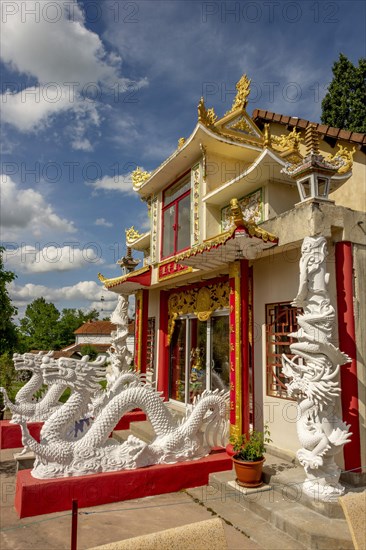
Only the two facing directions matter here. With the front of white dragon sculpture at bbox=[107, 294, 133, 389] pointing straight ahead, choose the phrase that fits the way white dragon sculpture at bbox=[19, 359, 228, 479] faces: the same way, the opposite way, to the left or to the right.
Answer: the same way

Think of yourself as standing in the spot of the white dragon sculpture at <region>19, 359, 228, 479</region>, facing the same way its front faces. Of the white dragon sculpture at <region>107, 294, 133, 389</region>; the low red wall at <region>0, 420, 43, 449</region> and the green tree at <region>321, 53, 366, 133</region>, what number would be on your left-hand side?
0

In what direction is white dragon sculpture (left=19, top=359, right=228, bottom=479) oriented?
to the viewer's left

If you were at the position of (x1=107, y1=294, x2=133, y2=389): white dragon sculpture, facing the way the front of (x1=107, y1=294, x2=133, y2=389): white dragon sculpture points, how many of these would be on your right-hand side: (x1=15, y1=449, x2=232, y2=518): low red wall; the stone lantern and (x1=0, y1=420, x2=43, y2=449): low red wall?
0

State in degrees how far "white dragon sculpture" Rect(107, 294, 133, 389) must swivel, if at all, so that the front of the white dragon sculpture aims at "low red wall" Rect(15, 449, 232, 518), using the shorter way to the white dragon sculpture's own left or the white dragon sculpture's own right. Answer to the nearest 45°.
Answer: approximately 90° to the white dragon sculpture's own left

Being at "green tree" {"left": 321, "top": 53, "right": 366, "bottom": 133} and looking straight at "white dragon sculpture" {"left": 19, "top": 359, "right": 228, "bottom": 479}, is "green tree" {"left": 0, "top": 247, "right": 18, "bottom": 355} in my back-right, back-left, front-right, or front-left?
front-right

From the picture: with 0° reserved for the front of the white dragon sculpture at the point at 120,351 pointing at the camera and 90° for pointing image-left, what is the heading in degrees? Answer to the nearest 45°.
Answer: approximately 90°

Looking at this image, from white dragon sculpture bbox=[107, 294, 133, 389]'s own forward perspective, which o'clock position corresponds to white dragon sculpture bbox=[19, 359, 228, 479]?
white dragon sculpture bbox=[19, 359, 228, 479] is roughly at 9 o'clock from white dragon sculpture bbox=[107, 294, 133, 389].

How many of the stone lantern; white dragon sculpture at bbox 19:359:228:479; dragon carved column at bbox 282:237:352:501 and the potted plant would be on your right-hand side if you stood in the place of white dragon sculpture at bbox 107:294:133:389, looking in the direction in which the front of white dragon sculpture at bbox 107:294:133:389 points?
0

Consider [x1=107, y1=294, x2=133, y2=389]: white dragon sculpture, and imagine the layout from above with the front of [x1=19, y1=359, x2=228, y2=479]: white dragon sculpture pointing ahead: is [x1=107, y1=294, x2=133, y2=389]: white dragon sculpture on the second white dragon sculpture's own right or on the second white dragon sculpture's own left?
on the second white dragon sculpture's own right

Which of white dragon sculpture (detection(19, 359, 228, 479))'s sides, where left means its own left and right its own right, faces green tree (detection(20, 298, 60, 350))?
right
